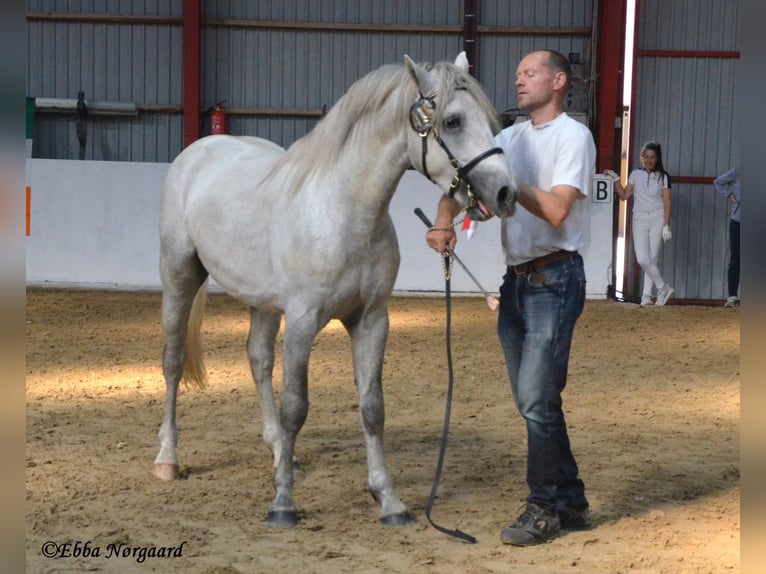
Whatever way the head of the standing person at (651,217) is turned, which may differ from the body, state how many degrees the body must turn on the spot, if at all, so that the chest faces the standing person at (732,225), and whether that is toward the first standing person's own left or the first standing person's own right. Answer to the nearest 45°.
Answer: approximately 90° to the first standing person's own left

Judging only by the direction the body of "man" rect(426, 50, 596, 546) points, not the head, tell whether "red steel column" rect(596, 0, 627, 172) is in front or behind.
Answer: behind

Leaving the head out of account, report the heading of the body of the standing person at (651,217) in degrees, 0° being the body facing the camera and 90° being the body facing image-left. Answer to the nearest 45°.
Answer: approximately 0°

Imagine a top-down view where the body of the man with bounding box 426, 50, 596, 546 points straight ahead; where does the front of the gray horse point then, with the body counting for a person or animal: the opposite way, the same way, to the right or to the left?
to the left

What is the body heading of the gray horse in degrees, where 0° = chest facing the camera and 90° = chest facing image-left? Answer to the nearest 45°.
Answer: approximately 315°
